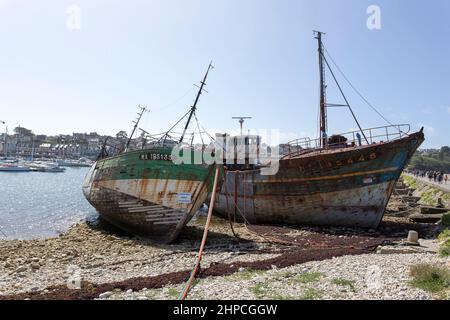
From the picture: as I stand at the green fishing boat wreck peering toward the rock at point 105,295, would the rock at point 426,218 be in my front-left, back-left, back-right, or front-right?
back-left

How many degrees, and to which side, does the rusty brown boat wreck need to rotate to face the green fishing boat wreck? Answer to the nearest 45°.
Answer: approximately 135° to its right

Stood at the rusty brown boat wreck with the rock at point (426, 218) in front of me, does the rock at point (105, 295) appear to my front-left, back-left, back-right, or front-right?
back-right

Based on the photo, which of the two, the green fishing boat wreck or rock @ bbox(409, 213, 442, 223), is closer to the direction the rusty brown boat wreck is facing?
the rock

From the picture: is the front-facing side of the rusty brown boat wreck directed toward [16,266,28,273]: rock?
no

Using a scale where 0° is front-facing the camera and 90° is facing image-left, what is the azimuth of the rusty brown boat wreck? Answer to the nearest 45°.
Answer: approximately 270°

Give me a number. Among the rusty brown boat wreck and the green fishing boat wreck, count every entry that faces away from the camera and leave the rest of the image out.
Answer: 0

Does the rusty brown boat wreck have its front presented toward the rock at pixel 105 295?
no
